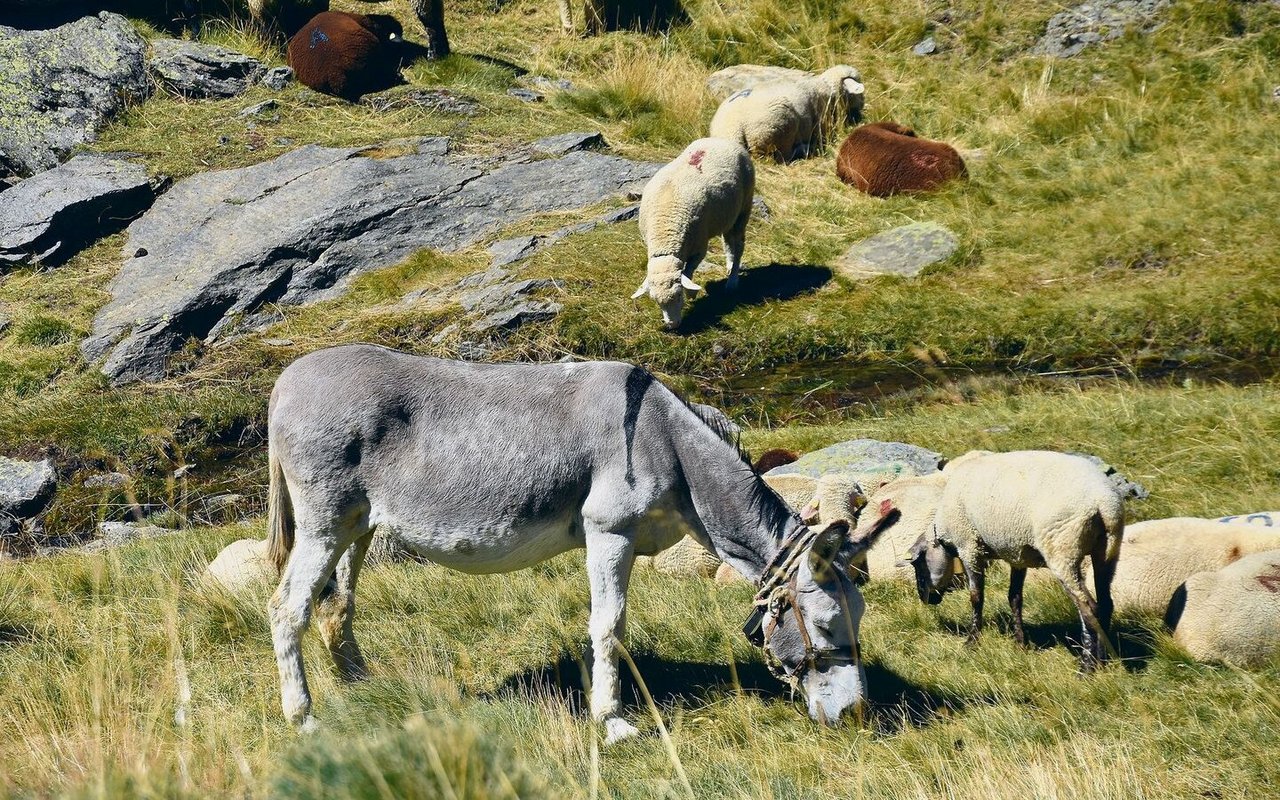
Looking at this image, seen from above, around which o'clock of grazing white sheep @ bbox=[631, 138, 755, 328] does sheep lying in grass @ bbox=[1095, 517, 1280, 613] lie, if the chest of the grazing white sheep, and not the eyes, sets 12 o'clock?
The sheep lying in grass is roughly at 10 o'clock from the grazing white sheep.

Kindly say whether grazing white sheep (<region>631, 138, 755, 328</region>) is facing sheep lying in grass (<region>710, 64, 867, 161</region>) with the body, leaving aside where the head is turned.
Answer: no

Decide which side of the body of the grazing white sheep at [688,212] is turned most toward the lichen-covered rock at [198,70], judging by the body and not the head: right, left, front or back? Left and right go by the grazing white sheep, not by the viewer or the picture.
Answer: right

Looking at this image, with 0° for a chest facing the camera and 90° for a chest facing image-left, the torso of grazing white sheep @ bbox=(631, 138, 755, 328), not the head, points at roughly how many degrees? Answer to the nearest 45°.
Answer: approximately 45°

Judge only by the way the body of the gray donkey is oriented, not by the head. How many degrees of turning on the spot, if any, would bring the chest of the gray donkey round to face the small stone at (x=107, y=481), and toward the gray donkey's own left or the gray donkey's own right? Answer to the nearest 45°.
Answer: approximately 135° to the gray donkey's own left

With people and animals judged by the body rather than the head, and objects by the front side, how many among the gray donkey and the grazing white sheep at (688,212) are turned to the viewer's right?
1

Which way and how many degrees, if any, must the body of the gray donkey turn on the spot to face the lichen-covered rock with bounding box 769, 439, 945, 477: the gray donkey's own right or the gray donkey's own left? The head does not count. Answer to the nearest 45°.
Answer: approximately 45° to the gray donkey's own left

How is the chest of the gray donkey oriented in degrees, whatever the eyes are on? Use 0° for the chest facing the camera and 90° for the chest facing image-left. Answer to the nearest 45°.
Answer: approximately 270°

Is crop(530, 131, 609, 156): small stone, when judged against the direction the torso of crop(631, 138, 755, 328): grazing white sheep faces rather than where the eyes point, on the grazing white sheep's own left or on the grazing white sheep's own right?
on the grazing white sheep's own right
